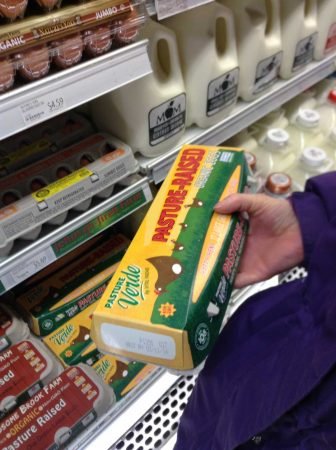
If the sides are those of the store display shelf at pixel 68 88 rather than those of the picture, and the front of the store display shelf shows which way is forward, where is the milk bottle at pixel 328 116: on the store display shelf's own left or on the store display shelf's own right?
on the store display shelf's own left

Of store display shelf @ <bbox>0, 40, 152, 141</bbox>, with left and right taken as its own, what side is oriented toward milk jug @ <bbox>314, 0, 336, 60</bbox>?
left

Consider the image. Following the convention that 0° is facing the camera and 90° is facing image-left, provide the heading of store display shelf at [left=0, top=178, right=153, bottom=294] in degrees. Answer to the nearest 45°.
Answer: approximately 315°

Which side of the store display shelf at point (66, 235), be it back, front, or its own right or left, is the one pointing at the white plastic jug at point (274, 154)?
left

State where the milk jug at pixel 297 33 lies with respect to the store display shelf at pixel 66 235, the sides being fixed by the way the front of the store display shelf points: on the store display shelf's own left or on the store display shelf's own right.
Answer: on the store display shelf's own left
